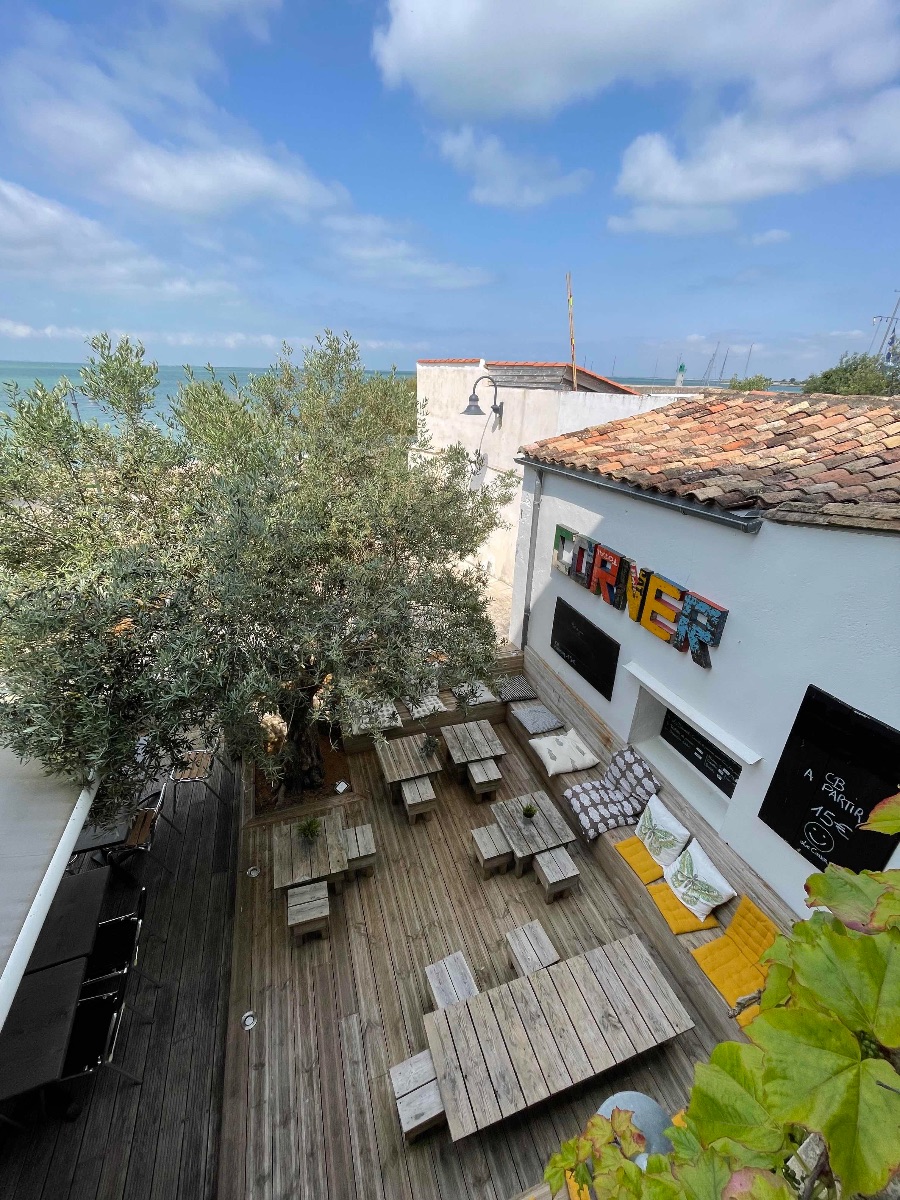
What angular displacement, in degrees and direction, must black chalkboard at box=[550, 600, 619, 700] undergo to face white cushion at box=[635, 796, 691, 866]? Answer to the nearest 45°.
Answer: approximately 90° to its left

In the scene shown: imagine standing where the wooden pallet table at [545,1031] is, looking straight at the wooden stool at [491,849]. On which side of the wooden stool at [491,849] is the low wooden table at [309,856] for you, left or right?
left

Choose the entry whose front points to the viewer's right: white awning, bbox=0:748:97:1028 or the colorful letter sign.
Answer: the white awning

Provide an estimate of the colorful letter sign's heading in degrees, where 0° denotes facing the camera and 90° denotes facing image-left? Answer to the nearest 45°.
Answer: approximately 45°

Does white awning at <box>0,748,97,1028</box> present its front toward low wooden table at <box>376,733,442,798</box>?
yes

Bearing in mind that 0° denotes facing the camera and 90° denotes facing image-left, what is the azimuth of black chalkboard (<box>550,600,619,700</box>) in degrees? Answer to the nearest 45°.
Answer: approximately 45°

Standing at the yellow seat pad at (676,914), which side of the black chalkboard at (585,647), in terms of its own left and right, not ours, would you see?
left

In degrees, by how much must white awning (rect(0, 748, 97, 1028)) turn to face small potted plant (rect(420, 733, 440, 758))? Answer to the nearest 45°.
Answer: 0° — it already faces it

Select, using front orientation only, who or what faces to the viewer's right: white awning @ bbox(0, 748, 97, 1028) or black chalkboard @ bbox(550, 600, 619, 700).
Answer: the white awning

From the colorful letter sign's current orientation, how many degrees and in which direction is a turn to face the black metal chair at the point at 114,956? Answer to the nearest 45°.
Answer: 0° — it already faces it

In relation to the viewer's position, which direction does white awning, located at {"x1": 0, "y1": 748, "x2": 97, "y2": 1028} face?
facing to the right of the viewer

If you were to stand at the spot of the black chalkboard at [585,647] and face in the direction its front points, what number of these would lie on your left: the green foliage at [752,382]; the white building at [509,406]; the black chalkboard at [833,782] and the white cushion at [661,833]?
2

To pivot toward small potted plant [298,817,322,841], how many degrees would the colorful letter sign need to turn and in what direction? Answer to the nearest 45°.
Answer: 0° — it already faces it
